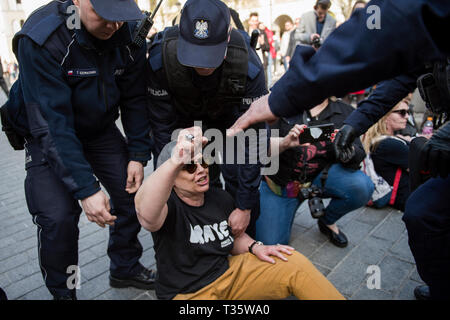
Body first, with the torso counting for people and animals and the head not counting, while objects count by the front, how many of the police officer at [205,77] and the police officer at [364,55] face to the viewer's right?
0

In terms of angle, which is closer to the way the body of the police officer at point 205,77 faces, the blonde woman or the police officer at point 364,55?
the police officer

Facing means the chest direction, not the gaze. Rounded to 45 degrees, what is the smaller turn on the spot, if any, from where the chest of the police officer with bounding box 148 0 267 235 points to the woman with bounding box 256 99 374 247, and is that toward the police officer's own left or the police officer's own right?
approximately 135° to the police officer's own left

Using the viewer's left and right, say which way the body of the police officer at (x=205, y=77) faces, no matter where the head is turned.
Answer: facing the viewer

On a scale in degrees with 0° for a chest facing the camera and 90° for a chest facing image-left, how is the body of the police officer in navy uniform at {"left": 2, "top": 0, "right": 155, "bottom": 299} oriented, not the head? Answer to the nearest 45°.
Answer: approximately 315°

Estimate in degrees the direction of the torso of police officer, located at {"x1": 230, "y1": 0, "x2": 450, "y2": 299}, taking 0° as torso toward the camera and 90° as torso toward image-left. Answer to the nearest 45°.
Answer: approximately 90°

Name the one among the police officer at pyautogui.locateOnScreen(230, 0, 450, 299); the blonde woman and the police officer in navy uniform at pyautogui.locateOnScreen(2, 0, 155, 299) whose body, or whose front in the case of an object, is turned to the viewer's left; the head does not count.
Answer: the police officer

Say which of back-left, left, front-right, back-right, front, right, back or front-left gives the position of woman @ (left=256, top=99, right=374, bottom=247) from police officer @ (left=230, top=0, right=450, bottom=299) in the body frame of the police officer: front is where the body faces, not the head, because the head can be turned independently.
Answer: right

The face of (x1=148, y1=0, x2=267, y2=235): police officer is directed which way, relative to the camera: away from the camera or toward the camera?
toward the camera

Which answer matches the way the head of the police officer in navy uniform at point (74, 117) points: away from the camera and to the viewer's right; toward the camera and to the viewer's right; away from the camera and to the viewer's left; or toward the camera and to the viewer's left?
toward the camera and to the viewer's right
